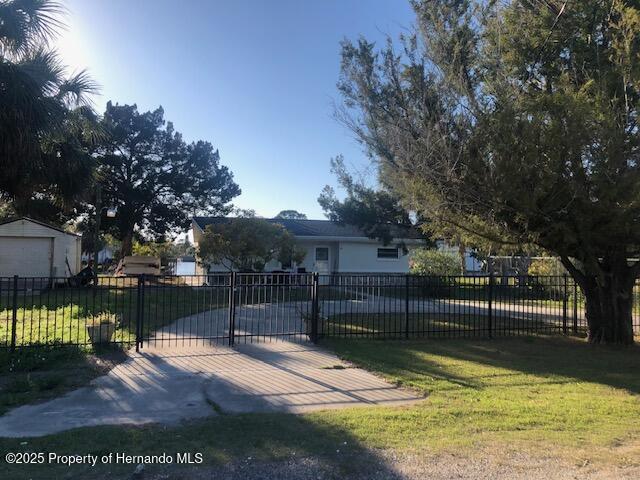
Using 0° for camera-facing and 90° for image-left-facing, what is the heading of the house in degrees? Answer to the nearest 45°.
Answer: approximately 0°

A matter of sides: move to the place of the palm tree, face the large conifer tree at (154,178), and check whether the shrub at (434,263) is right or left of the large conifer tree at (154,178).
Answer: right

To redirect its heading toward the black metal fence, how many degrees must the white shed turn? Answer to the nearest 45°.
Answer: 0° — it already faces it

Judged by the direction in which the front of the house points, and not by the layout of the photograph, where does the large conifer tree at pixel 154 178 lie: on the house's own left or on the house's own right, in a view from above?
on the house's own right

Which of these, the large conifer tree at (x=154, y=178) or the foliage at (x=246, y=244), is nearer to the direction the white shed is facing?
the foliage

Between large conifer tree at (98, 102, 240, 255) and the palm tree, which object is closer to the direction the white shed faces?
the palm tree

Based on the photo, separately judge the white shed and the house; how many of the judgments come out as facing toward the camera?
2

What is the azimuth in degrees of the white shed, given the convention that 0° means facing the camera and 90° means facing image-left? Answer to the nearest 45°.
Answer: approximately 0°
